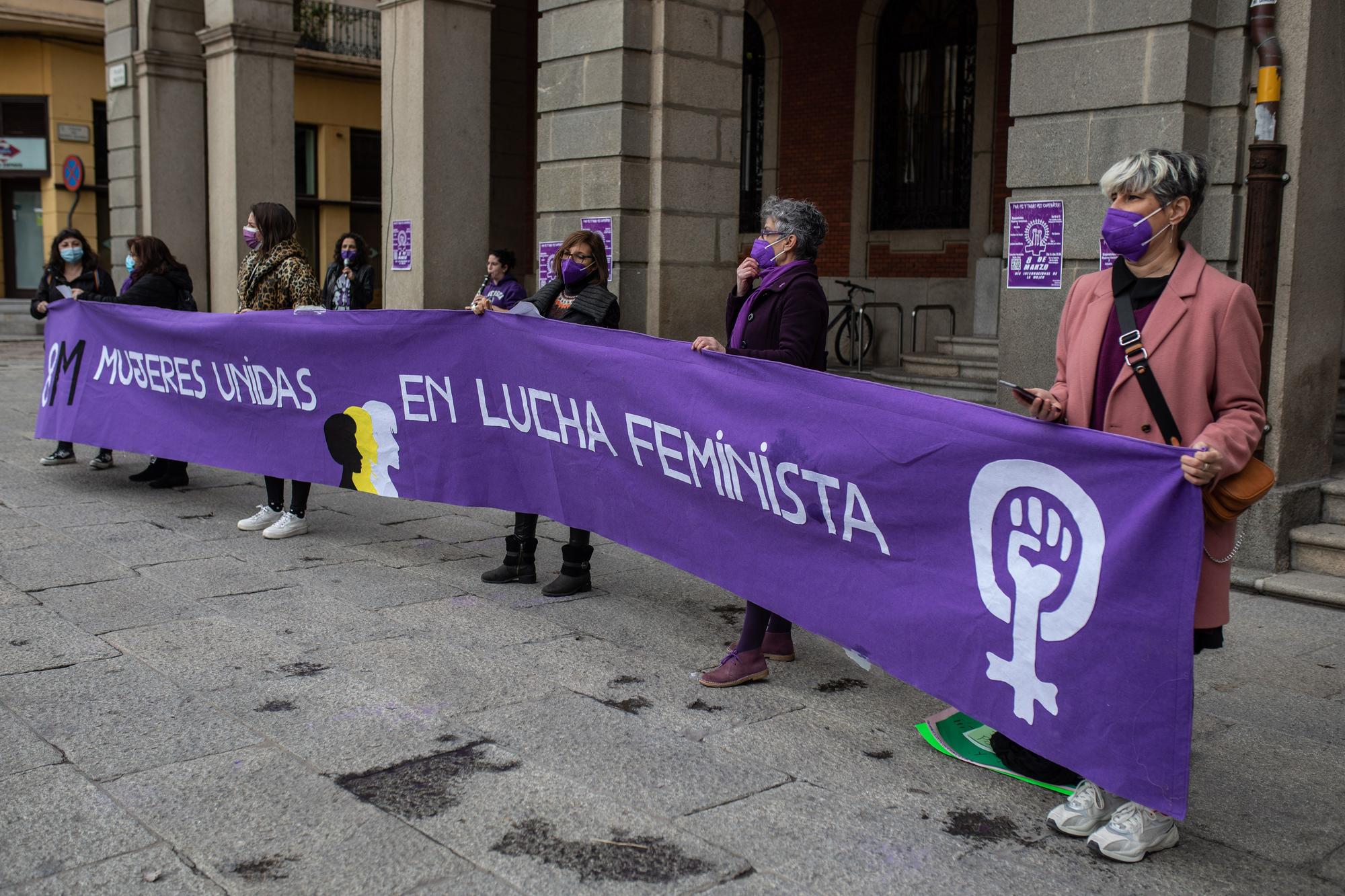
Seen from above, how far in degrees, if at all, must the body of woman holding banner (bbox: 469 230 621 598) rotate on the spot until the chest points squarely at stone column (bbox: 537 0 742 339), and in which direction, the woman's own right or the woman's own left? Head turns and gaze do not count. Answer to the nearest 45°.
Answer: approximately 135° to the woman's own right

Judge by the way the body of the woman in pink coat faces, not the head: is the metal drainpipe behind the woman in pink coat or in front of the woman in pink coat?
behind

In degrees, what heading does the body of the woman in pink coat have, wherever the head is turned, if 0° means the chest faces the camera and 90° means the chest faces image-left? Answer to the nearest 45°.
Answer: approximately 45°

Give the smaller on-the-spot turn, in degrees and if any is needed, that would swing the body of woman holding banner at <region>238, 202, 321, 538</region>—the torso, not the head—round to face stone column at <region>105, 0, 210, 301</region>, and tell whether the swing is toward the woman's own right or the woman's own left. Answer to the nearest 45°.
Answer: approximately 135° to the woman's own right

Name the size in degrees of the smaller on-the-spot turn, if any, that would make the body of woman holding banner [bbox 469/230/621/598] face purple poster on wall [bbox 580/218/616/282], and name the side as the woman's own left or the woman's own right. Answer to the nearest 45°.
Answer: approximately 135° to the woman's own right

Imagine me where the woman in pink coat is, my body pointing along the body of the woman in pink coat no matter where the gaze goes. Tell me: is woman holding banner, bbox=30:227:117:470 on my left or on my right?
on my right

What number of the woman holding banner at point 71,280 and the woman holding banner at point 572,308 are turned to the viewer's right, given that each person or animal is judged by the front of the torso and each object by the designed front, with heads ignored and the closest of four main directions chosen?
0

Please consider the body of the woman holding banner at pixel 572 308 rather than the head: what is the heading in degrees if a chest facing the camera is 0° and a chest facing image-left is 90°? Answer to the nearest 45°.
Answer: approximately 45°

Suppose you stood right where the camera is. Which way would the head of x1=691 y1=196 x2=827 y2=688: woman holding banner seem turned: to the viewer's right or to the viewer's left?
to the viewer's left

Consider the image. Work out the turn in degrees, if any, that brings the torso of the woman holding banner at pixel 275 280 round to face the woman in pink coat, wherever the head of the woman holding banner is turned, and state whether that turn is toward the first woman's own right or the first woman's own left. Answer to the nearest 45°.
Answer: approximately 90° to the first woman's own left

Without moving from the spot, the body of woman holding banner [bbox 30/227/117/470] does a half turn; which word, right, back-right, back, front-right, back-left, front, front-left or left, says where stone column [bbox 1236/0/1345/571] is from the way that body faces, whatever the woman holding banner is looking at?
right
